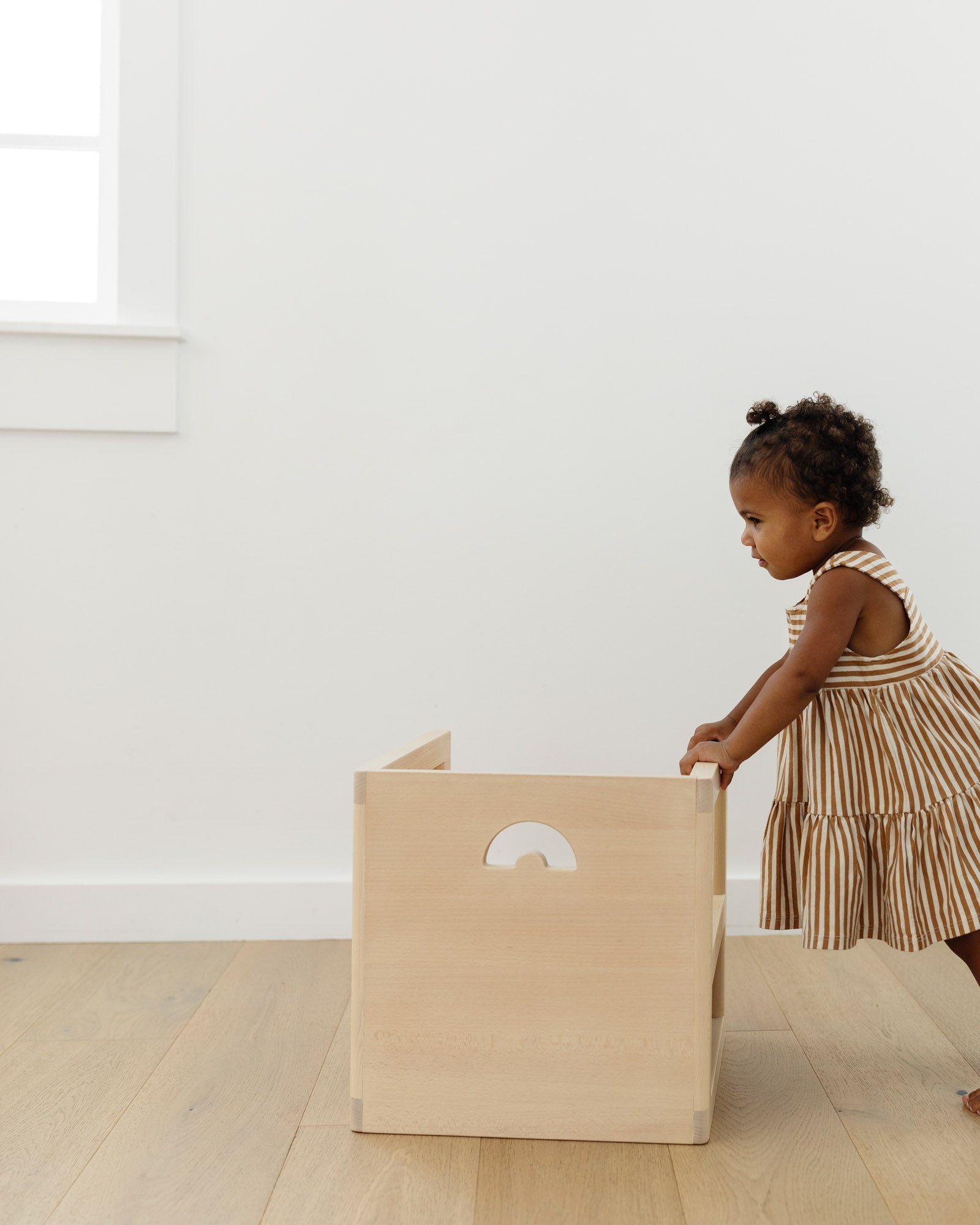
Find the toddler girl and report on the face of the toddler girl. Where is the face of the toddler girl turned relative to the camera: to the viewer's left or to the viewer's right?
to the viewer's left

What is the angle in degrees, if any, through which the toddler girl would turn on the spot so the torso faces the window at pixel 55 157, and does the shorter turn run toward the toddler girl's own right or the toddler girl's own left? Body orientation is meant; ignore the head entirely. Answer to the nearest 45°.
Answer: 0° — they already face it

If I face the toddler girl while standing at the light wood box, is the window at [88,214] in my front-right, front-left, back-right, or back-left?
back-left

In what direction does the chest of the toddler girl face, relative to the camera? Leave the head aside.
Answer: to the viewer's left
